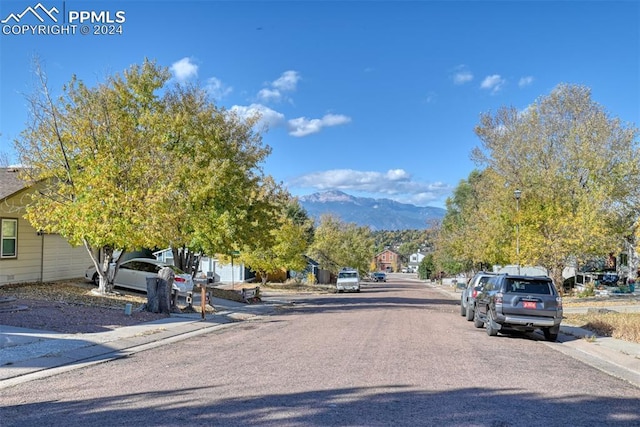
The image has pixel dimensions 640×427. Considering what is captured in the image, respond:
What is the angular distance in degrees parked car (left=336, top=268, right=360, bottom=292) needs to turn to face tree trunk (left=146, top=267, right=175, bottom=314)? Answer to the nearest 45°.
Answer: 0° — it already faces it

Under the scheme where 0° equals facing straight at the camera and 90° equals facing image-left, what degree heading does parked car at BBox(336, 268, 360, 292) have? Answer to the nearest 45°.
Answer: approximately 0°

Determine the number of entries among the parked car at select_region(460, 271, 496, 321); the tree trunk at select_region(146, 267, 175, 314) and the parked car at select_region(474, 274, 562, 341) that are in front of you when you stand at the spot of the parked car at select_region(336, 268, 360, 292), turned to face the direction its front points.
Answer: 3

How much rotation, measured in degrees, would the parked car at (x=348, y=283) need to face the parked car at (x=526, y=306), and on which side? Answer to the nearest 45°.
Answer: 0° — it already faces it

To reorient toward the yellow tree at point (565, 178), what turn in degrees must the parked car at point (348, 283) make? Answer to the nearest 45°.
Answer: approximately 45° to its left
